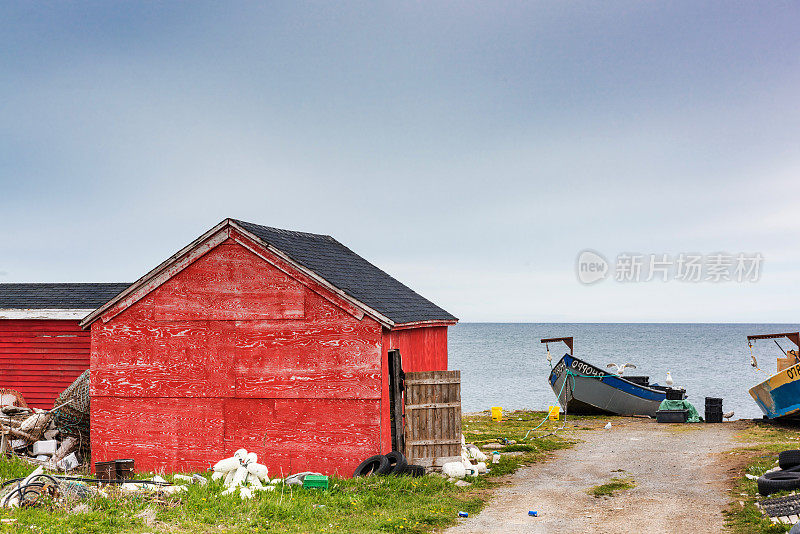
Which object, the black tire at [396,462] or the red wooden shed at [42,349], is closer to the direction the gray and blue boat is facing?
the red wooden shed

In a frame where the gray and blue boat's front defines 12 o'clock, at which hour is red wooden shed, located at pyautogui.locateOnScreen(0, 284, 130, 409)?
The red wooden shed is roughly at 12 o'clock from the gray and blue boat.

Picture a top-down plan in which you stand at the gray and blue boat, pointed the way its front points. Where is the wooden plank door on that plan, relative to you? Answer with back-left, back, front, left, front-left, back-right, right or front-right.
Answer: front-left

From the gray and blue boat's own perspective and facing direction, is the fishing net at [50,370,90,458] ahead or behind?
ahead

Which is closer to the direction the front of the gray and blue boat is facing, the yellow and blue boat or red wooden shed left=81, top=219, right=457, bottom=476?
the red wooden shed

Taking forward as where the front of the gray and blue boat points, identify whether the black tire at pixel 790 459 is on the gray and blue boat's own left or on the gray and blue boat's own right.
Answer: on the gray and blue boat's own left

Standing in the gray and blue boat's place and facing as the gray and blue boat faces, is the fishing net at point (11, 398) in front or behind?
in front

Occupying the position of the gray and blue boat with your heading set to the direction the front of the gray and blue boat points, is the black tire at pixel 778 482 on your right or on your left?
on your left

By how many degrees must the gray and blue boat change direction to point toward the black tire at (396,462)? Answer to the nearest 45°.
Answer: approximately 45° to its left
